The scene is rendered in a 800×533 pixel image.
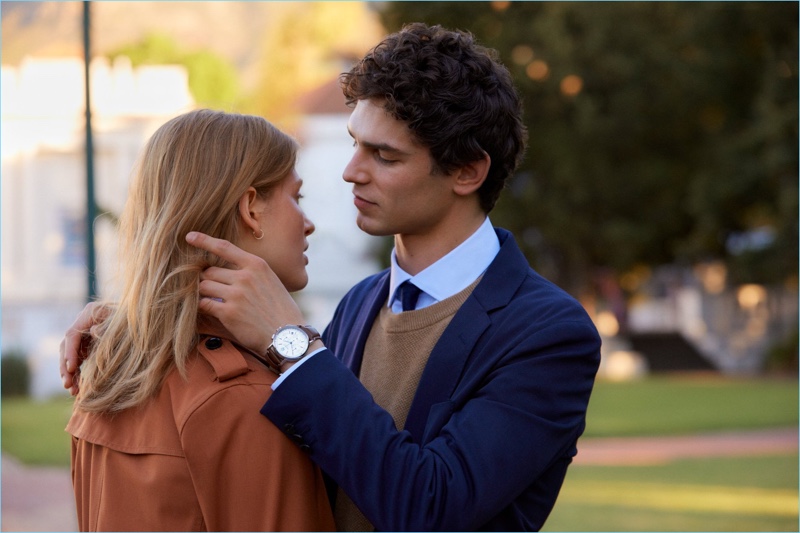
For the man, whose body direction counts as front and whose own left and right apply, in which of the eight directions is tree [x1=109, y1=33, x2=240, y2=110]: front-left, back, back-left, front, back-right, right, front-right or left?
back-right

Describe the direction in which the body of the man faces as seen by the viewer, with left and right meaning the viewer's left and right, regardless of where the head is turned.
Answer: facing the viewer and to the left of the viewer

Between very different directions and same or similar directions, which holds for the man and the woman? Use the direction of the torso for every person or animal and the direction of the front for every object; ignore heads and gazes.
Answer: very different directions

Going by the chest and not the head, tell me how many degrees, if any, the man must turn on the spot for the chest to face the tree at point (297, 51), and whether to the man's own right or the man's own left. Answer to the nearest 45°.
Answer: approximately 135° to the man's own right

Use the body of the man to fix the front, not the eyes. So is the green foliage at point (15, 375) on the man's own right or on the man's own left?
on the man's own right

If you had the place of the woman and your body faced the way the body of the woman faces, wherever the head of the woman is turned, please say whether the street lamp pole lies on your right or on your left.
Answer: on your left

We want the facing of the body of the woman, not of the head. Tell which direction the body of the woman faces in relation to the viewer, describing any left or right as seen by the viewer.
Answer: facing away from the viewer and to the right of the viewer

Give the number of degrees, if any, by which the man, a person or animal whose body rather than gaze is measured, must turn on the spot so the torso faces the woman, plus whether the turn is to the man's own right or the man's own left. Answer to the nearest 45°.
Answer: approximately 45° to the man's own right

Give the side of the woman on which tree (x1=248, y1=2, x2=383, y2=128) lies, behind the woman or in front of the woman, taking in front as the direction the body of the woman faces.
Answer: in front

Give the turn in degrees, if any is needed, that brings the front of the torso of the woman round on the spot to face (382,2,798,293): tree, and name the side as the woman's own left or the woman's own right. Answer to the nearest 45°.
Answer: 0° — they already face it
